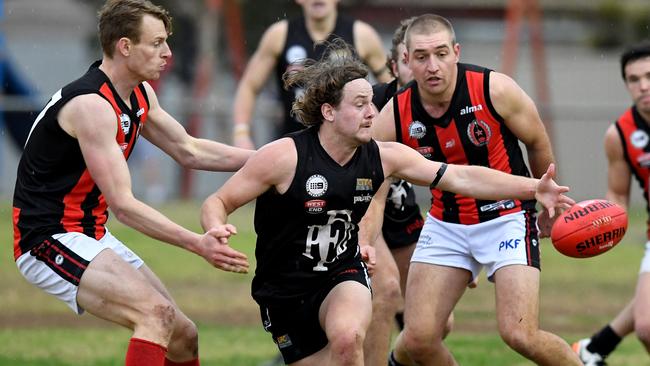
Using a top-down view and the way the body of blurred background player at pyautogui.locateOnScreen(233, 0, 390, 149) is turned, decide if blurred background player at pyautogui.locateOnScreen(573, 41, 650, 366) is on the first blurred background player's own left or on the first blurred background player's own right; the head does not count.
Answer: on the first blurred background player's own left

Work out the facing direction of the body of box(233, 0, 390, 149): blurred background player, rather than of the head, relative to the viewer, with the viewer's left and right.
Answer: facing the viewer

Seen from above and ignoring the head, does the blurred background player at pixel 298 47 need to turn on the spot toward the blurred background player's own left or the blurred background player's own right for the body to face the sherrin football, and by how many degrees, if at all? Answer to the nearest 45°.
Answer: approximately 45° to the blurred background player's own left

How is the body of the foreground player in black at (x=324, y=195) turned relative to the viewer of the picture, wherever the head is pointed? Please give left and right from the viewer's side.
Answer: facing the viewer and to the right of the viewer
